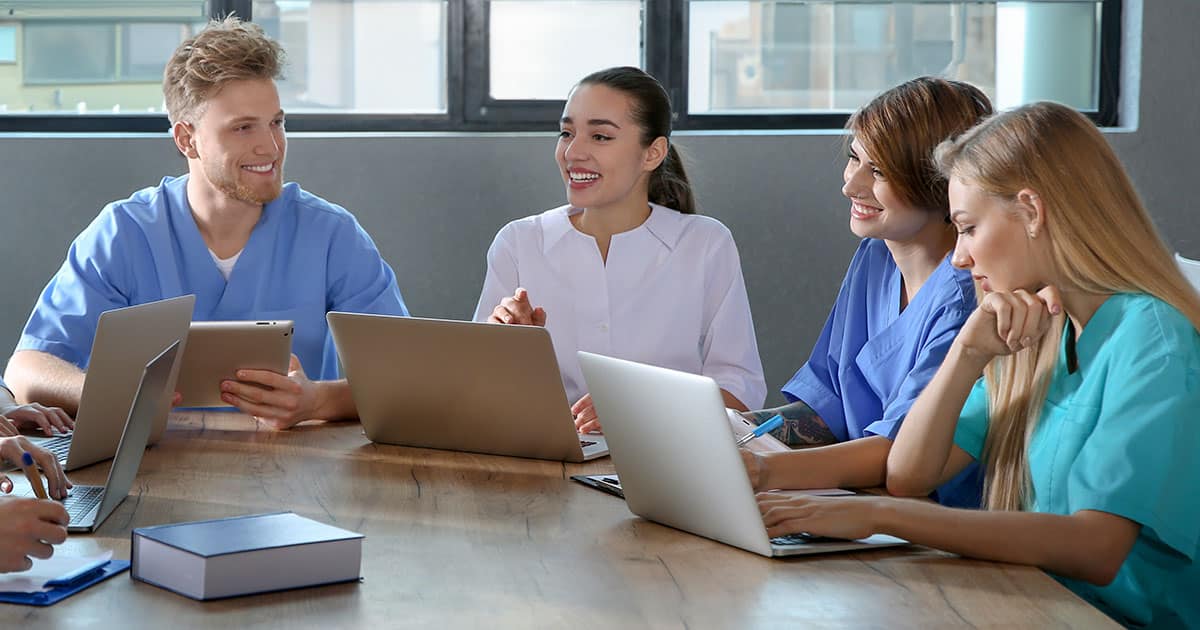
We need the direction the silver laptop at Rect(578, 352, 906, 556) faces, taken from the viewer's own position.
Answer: facing away from the viewer and to the right of the viewer

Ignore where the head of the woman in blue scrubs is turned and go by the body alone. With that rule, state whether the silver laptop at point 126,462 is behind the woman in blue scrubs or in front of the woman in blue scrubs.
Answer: in front

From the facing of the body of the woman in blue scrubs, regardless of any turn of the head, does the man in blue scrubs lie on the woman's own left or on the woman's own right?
on the woman's own right

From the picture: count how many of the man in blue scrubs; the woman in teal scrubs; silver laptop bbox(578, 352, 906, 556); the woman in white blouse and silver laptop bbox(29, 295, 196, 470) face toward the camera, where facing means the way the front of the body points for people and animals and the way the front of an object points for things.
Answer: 2

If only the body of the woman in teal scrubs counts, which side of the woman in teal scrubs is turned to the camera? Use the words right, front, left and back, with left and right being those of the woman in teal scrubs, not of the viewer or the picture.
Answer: left

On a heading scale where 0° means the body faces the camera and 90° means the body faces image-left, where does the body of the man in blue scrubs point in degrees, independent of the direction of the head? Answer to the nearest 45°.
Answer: approximately 0°

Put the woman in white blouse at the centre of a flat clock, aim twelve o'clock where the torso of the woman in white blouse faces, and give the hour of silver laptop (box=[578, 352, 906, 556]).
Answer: The silver laptop is roughly at 12 o'clock from the woman in white blouse.

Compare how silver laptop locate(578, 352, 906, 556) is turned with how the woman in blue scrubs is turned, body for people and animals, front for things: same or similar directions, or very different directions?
very different directions

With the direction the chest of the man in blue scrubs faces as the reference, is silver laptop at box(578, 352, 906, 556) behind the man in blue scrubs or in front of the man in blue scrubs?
in front
